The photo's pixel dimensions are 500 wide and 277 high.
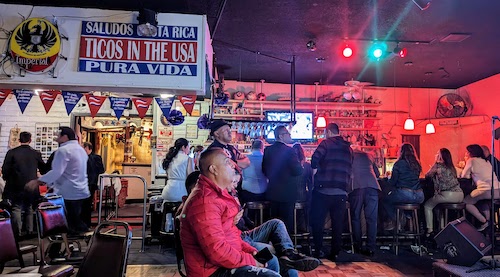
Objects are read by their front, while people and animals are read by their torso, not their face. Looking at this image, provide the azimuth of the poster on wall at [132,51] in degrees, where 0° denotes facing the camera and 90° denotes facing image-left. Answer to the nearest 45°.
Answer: approximately 0°

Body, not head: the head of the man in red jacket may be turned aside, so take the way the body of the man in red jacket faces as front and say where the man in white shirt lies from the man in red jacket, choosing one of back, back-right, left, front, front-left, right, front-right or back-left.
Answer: back-left

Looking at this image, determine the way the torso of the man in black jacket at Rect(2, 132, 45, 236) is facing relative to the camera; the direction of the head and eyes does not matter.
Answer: away from the camera

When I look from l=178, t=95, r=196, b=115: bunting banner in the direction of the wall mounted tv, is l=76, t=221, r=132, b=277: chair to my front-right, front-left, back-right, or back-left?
back-right

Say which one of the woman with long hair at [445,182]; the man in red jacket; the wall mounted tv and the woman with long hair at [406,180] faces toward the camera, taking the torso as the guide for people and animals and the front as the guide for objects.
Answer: the wall mounted tv

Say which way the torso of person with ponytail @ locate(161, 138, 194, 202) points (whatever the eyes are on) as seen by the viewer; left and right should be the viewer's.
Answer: facing away from the viewer and to the right of the viewer

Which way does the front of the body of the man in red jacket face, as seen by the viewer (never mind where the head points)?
to the viewer's right

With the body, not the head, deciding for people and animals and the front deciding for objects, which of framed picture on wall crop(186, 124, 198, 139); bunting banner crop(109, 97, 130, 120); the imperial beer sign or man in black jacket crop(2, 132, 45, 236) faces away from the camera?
the man in black jacket

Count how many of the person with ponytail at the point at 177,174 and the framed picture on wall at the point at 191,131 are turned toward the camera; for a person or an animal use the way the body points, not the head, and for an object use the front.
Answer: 1

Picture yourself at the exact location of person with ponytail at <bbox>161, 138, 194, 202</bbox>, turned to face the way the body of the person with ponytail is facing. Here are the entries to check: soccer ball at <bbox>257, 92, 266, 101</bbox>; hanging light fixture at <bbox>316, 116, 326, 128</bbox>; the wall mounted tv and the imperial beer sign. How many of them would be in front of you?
3
